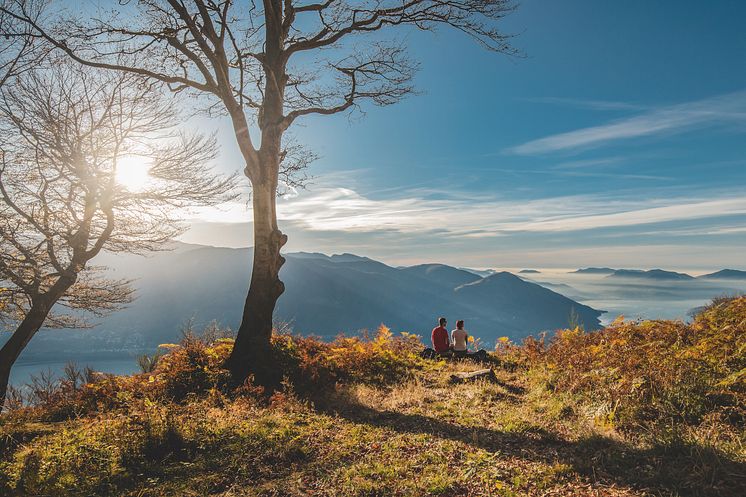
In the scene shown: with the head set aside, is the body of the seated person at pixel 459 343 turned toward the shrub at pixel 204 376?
no

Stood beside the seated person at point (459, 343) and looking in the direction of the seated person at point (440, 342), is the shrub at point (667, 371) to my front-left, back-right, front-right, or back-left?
back-left

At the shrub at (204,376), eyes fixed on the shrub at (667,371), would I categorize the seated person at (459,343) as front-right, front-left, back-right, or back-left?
front-left

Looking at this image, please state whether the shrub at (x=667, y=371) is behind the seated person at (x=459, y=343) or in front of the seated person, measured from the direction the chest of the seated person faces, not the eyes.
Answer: behind

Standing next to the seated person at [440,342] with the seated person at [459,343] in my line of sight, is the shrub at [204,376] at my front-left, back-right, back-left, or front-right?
back-right

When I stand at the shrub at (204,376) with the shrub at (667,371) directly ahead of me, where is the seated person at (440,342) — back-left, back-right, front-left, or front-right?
front-left

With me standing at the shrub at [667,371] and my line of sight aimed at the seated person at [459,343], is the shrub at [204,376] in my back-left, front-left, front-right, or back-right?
front-left

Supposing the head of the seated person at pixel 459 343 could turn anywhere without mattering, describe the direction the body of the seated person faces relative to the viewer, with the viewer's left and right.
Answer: facing away from the viewer

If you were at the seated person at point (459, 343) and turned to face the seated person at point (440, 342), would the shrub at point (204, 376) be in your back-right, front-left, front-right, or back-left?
front-left
